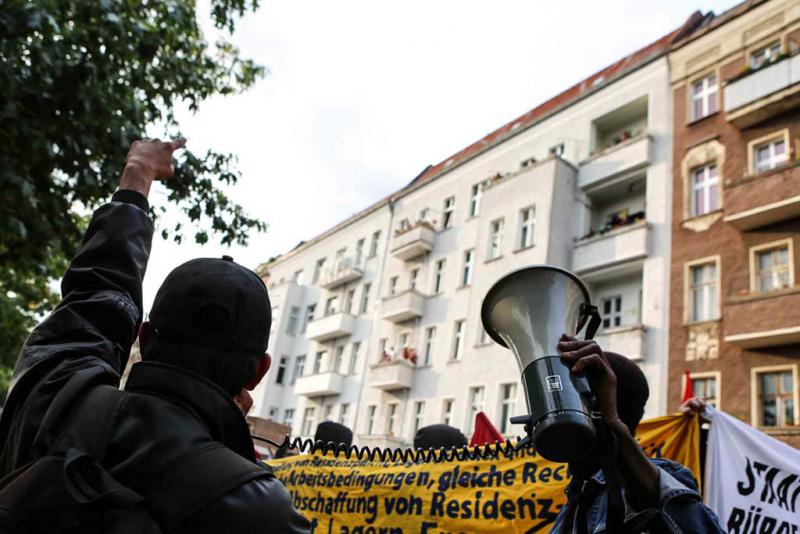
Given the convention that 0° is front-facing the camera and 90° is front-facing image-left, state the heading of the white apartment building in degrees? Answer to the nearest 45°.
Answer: approximately 45°

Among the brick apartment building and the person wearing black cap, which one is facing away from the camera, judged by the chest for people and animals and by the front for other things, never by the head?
the person wearing black cap

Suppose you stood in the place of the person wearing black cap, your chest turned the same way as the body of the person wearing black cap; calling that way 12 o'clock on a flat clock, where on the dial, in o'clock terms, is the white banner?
The white banner is roughly at 2 o'clock from the person wearing black cap.

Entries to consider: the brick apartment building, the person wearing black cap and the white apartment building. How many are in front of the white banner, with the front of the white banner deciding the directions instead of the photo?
1

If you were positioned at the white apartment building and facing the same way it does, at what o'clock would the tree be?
The tree is roughly at 11 o'clock from the white apartment building.

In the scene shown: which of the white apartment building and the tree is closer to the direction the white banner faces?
the tree

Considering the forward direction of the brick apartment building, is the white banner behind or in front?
in front

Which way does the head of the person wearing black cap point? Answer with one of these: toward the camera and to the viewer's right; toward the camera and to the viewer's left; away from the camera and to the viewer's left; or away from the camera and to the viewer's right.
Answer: away from the camera and to the viewer's right

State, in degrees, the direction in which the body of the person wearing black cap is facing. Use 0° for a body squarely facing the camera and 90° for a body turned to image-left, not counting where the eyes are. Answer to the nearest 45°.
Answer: approximately 180°

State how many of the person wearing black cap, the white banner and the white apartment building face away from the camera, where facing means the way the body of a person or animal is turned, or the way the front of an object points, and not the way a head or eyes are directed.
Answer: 1

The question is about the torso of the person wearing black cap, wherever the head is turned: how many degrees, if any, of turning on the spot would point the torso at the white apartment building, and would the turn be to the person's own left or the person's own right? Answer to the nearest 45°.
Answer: approximately 45° to the person's own right

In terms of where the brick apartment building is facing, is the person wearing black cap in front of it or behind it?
in front

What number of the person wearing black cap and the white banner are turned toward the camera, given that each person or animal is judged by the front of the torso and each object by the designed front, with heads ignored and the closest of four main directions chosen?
1

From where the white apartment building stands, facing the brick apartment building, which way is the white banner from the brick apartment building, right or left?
right
